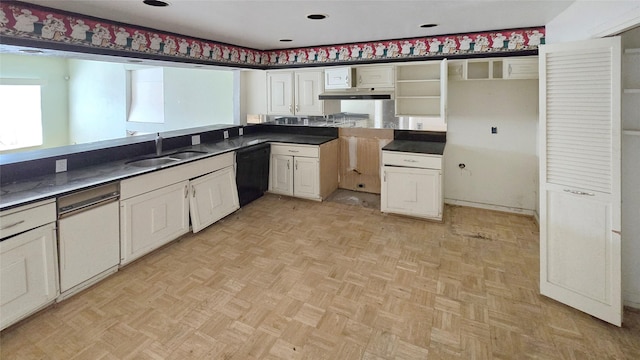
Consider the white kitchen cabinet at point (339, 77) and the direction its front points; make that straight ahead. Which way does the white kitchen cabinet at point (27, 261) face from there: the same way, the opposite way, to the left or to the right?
to the left

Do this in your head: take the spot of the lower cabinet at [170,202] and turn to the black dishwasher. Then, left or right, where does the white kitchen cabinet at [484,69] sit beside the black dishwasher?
right

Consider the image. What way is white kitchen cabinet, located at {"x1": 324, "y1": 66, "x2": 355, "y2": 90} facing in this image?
toward the camera

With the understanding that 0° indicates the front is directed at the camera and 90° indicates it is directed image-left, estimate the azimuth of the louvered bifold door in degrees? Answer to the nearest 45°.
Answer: approximately 45°

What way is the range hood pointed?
toward the camera

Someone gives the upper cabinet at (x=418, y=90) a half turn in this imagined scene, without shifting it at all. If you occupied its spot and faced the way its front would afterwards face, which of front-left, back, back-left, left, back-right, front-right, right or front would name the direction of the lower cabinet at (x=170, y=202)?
back-left

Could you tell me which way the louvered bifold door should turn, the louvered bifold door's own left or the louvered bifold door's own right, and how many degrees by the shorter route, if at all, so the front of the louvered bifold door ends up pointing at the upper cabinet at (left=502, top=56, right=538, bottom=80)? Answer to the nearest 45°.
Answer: approximately 135° to the louvered bifold door's own right

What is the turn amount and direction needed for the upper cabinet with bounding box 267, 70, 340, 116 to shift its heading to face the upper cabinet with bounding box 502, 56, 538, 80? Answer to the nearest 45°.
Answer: approximately 45° to its left

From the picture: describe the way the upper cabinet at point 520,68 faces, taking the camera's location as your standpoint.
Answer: facing the viewer
